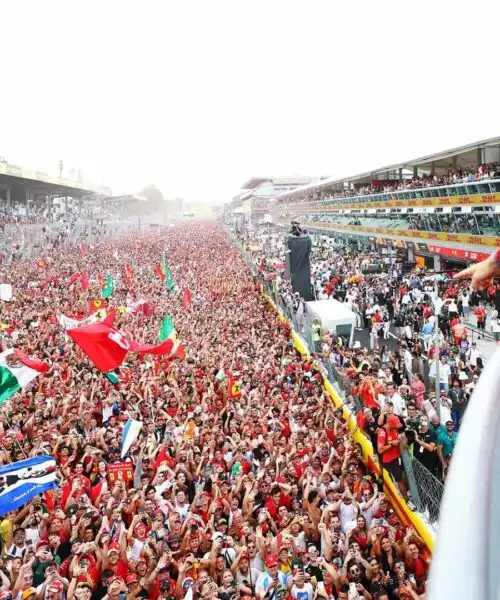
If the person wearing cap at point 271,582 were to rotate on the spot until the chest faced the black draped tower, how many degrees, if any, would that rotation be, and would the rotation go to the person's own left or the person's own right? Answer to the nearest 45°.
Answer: approximately 180°

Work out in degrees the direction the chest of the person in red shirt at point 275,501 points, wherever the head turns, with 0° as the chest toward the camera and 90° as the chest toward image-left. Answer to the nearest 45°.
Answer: approximately 0°

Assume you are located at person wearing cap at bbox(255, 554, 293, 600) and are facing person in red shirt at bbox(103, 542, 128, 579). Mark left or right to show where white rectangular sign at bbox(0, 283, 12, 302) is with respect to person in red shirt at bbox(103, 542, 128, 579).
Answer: right

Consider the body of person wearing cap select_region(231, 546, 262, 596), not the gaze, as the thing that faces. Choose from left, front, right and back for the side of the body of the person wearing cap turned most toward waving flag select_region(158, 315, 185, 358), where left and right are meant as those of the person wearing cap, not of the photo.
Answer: back

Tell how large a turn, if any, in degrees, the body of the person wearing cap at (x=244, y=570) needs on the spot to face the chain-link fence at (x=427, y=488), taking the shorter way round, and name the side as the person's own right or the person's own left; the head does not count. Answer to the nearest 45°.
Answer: approximately 135° to the person's own left

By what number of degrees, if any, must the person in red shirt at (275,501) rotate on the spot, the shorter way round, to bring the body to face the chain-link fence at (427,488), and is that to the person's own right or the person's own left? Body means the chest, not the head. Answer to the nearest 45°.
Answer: approximately 90° to the person's own left

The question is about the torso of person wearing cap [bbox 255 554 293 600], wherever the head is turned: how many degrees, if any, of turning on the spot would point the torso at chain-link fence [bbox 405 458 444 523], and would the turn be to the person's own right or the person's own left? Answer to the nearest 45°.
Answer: approximately 135° to the person's own left
